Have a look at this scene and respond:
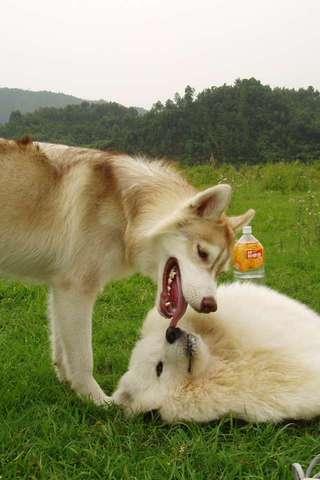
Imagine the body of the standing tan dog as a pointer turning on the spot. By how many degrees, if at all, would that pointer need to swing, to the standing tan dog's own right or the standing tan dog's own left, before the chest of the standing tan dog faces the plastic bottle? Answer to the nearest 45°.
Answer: approximately 45° to the standing tan dog's own left

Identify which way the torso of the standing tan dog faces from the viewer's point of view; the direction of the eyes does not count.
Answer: to the viewer's right

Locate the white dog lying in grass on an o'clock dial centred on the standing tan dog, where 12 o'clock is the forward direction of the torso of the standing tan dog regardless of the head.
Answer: The white dog lying in grass is roughly at 1 o'clock from the standing tan dog.
